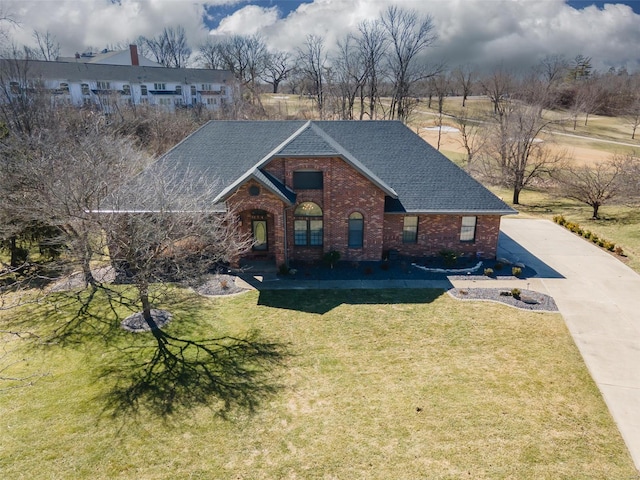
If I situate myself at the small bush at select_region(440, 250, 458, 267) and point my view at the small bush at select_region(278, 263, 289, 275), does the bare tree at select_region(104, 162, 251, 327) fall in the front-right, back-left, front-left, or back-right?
front-left

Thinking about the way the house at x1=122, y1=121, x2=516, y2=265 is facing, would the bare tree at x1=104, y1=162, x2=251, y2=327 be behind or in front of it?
in front

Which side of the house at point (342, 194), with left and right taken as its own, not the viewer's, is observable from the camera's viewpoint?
front

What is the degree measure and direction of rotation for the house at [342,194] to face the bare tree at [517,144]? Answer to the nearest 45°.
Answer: approximately 135° to its left

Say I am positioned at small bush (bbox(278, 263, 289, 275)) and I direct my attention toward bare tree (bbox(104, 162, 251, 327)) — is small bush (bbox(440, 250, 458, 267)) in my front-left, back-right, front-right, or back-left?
back-left

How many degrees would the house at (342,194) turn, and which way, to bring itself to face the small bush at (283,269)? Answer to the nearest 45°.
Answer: approximately 45° to its right

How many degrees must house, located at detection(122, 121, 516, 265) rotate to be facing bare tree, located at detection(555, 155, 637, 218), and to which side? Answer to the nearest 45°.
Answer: approximately 135° to its left

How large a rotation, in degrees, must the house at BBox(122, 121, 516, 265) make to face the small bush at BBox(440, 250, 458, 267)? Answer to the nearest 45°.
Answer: approximately 90° to its left

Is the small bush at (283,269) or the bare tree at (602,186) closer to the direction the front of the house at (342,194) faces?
the small bush
